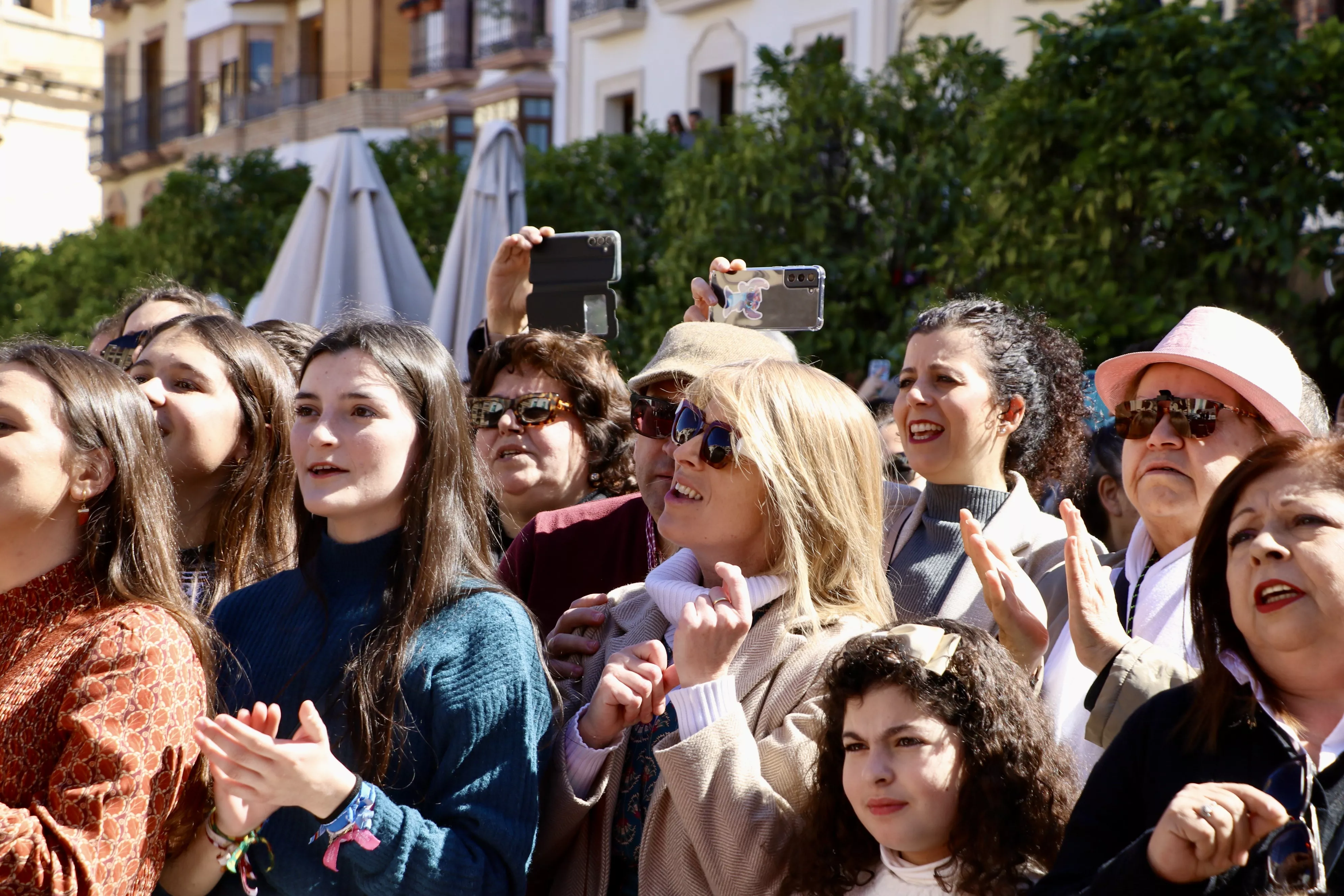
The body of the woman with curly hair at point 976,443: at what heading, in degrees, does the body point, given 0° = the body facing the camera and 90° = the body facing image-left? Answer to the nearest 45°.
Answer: approximately 45°

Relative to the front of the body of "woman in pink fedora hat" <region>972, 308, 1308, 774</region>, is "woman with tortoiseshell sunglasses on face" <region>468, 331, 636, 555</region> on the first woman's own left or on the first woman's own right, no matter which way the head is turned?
on the first woman's own right

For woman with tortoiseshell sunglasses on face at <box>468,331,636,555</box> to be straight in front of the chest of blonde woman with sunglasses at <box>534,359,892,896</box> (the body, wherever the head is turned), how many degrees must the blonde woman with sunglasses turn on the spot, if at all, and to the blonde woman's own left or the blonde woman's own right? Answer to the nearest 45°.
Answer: approximately 135° to the blonde woman's own right

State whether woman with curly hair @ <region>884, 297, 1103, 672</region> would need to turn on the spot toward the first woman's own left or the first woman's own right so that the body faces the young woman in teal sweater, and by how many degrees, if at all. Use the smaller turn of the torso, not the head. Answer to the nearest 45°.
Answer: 0° — they already face them

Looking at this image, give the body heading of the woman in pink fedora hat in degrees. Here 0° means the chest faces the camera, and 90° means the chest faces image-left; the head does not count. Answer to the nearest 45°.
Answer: approximately 45°

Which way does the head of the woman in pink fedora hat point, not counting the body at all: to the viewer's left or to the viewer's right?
to the viewer's left

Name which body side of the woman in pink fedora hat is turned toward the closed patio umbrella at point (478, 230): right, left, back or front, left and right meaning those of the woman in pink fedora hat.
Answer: right

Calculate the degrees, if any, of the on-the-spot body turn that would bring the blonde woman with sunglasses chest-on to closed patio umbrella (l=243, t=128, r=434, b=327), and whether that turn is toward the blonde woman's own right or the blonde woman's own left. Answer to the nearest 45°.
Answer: approximately 135° to the blonde woman's own right

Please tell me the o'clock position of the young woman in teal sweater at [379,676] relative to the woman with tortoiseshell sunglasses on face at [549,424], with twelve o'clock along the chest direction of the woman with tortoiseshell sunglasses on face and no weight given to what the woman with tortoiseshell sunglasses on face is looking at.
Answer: The young woman in teal sweater is roughly at 11 o'clock from the woman with tortoiseshell sunglasses on face.
